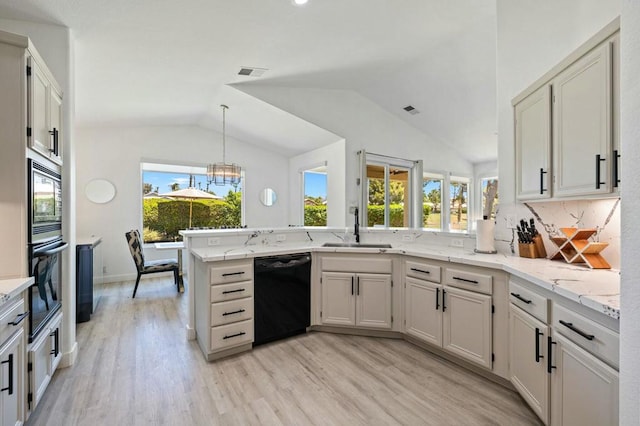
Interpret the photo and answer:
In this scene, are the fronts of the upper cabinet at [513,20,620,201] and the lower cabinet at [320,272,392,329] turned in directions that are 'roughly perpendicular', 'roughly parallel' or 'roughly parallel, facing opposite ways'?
roughly perpendicular

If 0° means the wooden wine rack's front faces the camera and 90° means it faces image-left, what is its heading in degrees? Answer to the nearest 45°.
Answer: approximately 45°

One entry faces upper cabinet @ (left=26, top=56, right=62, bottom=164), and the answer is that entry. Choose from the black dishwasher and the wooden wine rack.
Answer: the wooden wine rack

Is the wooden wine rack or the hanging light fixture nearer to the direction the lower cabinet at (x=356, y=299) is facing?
the wooden wine rack

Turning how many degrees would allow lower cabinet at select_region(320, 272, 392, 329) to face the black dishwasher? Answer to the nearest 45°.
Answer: approximately 90° to its right

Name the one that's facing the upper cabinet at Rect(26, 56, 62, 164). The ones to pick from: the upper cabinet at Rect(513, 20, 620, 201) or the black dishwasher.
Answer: the upper cabinet at Rect(513, 20, 620, 201)

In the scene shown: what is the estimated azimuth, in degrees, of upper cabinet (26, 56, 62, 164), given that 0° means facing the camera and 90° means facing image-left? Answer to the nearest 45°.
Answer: approximately 270°

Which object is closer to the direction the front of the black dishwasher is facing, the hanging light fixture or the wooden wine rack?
the wooden wine rack

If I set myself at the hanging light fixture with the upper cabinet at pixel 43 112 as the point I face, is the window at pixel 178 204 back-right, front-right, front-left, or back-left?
back-right

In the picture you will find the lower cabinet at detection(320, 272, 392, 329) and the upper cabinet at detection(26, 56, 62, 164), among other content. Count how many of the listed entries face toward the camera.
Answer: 1
